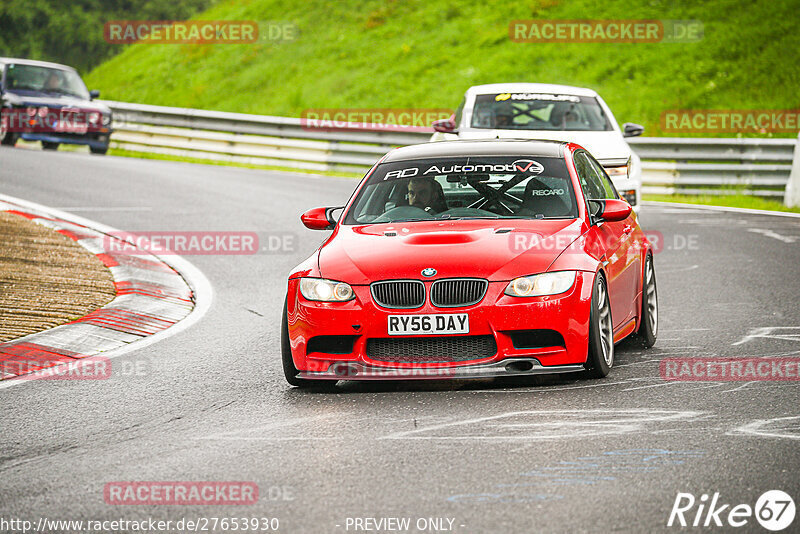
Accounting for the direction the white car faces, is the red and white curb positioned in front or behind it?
in front

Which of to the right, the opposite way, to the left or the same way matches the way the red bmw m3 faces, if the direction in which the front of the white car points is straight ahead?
the same way

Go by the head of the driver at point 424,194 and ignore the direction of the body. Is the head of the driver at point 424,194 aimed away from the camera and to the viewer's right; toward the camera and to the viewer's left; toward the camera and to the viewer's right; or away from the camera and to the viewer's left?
toward the camera and to the viewer's left

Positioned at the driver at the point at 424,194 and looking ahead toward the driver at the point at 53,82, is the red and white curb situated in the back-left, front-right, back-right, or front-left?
front-left

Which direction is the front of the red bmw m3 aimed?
toward the camera

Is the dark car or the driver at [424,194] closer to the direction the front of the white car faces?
the driver

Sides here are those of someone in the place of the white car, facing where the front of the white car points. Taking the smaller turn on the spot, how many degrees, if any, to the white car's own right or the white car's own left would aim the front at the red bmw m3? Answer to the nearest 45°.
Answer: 0° — it already faces it

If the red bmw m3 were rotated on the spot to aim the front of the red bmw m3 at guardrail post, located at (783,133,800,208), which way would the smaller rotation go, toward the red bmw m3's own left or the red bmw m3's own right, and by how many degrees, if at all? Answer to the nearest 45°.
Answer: approximately 135° to the red bmw m3's own left

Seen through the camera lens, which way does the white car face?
facing the viewer

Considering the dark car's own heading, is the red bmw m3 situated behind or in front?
in front

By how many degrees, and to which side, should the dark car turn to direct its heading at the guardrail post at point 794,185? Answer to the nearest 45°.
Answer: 0° — it already faces it

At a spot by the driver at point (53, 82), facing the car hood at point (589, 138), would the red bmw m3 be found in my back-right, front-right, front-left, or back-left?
front-right

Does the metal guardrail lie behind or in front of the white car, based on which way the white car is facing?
behind

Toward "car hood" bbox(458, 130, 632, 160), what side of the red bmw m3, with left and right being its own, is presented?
back

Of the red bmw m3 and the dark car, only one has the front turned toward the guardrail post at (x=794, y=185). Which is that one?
the dark car

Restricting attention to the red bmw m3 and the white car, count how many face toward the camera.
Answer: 2

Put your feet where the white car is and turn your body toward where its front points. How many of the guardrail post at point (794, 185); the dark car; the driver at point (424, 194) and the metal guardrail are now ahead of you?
1

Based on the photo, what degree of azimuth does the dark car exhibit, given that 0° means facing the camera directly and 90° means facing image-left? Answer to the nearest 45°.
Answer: approximately 315°
